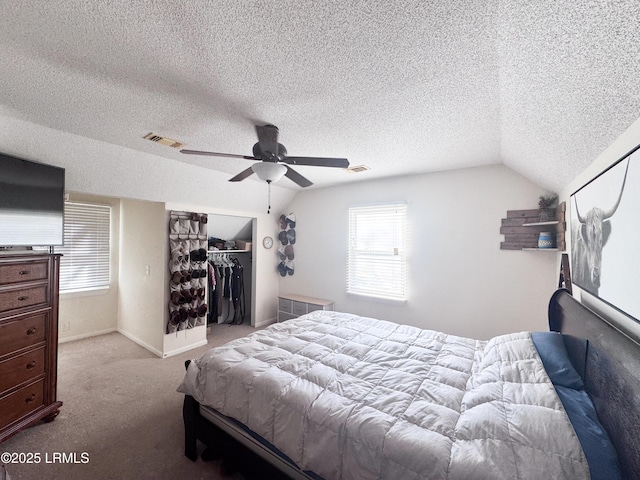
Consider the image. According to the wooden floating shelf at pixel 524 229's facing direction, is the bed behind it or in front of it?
in front

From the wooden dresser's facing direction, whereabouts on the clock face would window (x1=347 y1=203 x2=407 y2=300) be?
The window is roughly at 11 o'clock from the wooden dresser.

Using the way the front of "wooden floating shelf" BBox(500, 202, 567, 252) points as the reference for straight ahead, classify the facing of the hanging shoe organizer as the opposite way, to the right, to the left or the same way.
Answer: to the left

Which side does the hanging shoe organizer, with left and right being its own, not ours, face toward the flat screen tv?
right

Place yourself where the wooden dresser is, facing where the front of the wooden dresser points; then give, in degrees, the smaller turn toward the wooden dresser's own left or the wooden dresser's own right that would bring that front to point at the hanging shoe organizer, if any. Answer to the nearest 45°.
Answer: approximately 90° to the wooden dresser's own left

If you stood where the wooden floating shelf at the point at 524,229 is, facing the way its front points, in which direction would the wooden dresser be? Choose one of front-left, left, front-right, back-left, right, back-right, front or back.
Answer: front-right

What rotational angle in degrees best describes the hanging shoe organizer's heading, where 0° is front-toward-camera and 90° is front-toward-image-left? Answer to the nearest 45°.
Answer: approximately 315°
